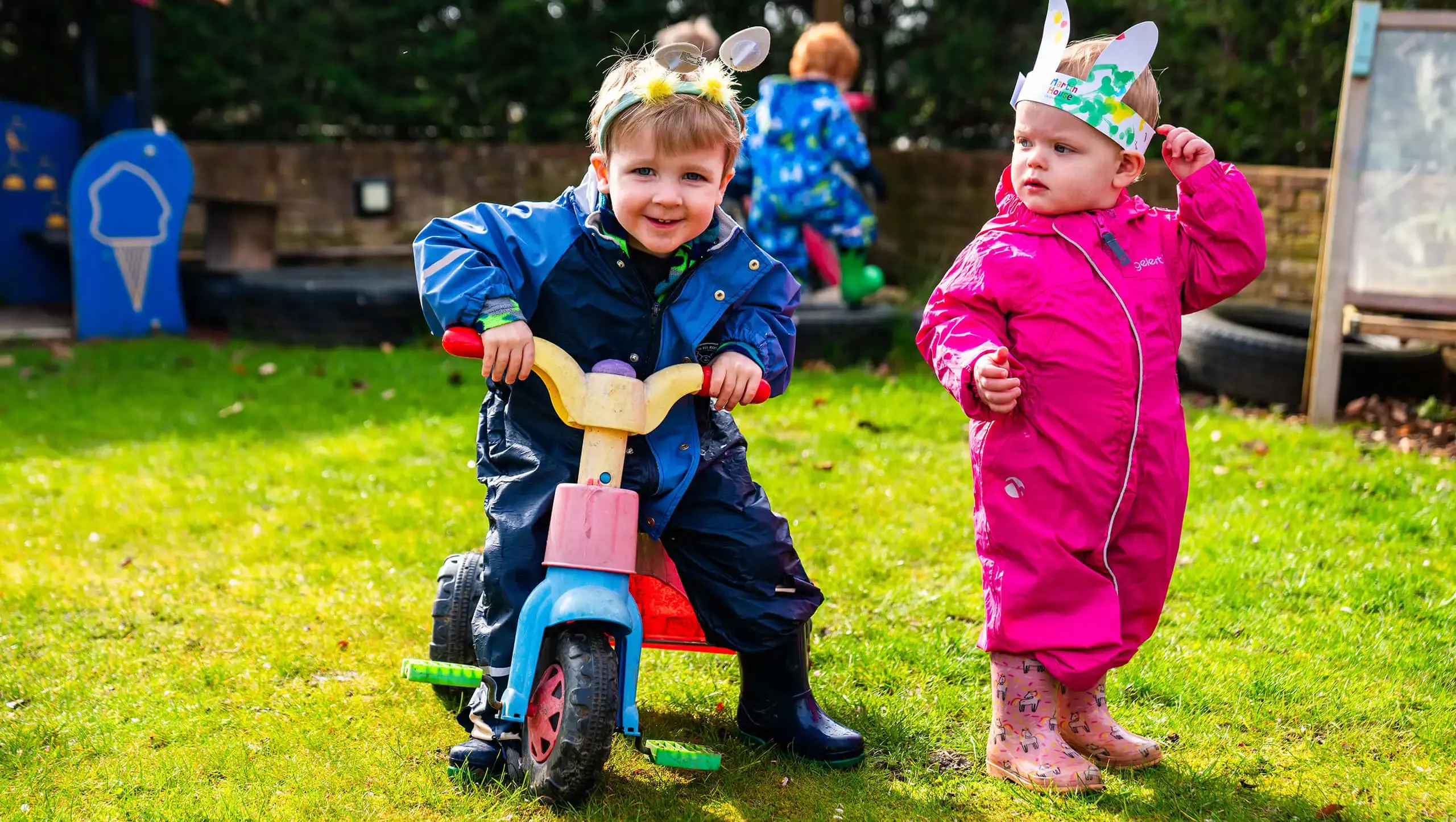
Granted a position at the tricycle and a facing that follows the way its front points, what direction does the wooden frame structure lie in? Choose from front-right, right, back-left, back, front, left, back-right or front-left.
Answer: back-left

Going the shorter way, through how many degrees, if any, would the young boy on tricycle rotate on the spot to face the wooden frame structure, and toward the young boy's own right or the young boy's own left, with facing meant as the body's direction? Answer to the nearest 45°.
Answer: approximately 135° to the young boy's own left

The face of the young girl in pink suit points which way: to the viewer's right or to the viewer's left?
to the viewer's left

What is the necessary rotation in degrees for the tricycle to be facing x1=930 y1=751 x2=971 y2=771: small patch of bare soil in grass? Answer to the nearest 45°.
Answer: approximately 90° to its left

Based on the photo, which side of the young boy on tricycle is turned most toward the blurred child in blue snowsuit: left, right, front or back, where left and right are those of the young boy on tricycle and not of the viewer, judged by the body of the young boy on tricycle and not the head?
back

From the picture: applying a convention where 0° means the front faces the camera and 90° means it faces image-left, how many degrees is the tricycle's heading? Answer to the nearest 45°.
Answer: approximately 0°

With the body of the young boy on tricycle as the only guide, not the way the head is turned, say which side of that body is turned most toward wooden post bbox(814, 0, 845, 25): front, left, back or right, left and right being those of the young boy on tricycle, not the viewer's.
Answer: back

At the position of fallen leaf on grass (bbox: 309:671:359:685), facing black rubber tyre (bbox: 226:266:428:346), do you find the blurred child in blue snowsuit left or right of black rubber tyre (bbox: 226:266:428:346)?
right

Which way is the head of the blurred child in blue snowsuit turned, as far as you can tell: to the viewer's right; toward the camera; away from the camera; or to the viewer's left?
away from the camera
